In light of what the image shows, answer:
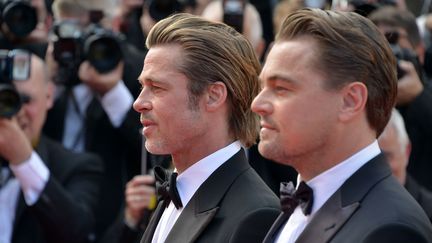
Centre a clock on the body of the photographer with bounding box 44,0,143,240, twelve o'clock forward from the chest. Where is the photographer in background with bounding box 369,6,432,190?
The photographer in background is roughly at 10 o'clock from the photographer.

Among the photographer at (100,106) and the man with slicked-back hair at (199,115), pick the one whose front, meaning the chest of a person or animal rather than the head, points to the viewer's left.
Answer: the man with slicked-back hair

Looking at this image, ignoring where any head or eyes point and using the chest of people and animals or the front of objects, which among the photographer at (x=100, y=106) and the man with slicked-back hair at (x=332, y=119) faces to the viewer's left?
the man with slicked-back hair

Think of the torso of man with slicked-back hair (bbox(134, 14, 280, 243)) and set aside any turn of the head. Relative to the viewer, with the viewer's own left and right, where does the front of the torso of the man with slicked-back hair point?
facing to the left of the viewer

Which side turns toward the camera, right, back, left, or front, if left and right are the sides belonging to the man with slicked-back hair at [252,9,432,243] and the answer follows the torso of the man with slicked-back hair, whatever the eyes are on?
left

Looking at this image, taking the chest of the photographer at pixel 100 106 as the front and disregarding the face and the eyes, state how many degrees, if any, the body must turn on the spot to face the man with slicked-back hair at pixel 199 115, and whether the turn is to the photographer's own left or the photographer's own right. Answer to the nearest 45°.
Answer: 0° — they already face them

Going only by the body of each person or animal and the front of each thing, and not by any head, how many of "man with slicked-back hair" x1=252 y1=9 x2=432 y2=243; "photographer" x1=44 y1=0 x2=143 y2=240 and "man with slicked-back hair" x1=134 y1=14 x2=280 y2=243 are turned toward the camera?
1

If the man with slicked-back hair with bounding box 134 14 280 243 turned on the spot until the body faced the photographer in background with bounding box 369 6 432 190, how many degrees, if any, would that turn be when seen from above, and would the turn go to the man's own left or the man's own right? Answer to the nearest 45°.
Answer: approximately 135° to the man's own right

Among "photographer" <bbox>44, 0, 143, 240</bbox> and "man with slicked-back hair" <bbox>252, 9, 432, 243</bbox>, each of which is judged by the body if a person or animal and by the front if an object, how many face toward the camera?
1

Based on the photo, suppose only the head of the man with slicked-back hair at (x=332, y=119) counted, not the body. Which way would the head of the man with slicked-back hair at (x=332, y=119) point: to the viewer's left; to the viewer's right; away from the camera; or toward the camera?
to the viewer's left
